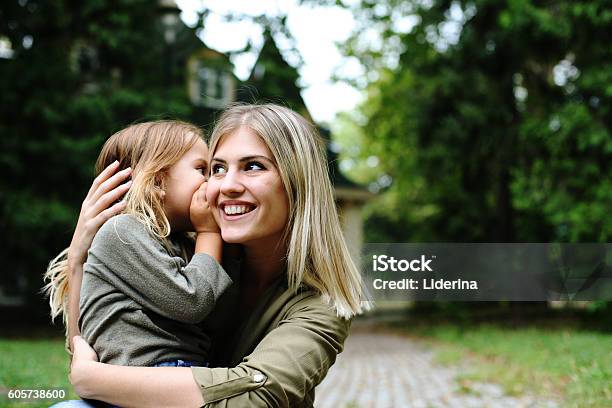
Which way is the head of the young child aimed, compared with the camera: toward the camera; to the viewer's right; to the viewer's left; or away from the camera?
to the viewer's right

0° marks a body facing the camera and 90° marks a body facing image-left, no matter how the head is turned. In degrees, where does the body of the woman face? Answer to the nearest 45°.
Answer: approximately 45°

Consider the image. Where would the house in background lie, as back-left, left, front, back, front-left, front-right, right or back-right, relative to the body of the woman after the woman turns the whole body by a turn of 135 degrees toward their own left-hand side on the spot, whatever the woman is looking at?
left

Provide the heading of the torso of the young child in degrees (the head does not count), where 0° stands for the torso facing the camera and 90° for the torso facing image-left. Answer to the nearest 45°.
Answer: approximately 270°

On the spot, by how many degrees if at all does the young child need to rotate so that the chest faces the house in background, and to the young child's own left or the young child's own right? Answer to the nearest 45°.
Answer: approximately 90° to the young child's own left
